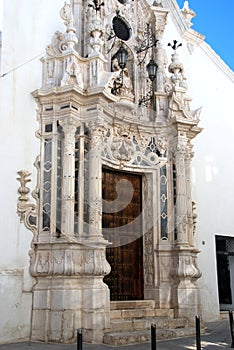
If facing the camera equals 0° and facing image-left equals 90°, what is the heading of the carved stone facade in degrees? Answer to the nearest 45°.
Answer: approximately 315°
